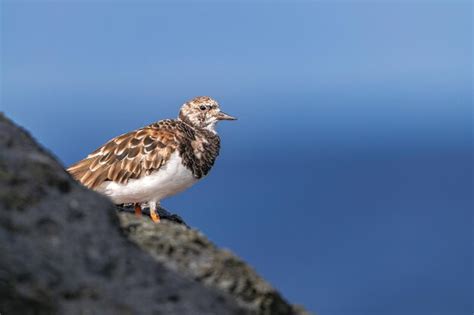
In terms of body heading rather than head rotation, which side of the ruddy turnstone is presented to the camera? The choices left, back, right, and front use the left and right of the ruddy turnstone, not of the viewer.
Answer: right
